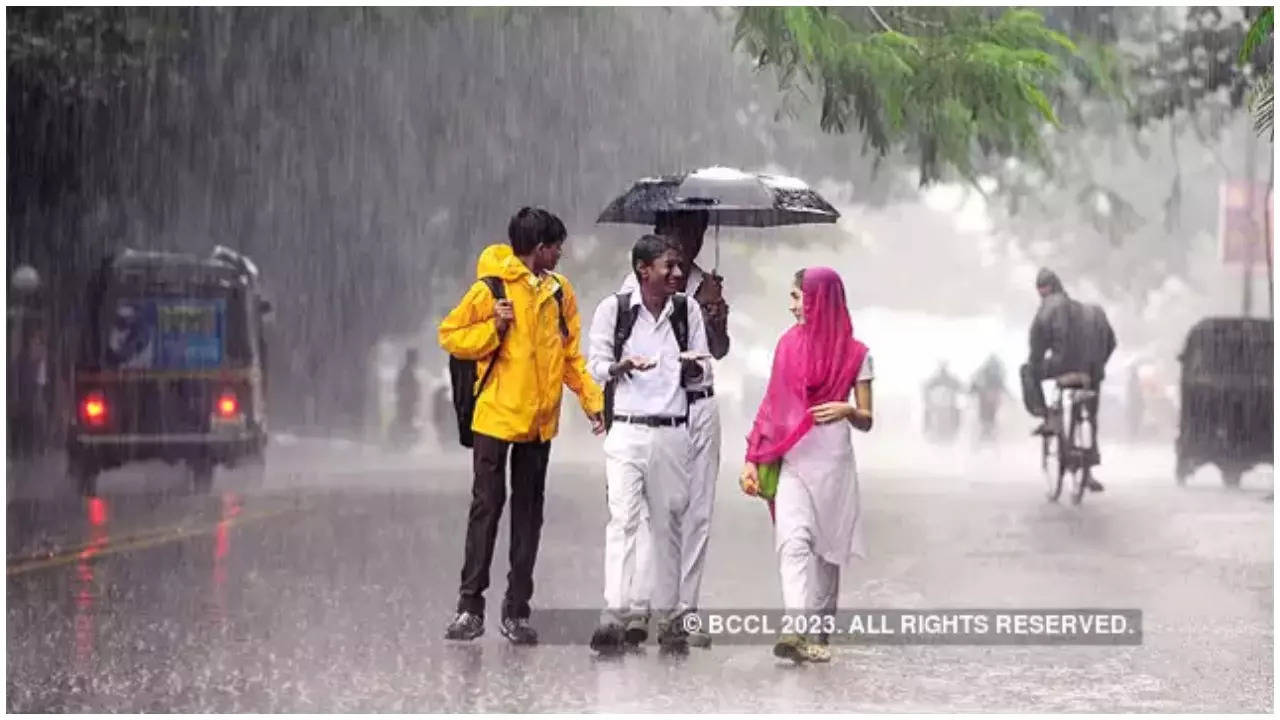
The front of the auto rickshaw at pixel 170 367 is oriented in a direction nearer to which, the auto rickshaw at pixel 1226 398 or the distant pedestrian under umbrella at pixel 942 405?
the distant pedestrian under umbrella

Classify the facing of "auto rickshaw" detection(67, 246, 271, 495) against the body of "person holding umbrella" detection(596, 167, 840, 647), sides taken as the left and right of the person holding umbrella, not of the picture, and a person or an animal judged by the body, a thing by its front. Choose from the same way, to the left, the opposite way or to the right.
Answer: the opposite way

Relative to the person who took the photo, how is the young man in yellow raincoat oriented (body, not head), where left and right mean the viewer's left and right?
facing the viewer and to the right of the viewer

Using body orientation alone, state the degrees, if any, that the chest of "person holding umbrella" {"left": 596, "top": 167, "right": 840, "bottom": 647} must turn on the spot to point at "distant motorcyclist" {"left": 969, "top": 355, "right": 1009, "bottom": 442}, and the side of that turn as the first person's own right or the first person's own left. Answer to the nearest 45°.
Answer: approximately 180°

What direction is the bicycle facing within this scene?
away from the camera

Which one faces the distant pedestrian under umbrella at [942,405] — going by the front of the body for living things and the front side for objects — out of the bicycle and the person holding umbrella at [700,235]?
the bicycle

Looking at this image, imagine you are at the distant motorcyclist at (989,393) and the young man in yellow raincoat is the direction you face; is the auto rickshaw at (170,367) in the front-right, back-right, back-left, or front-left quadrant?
front-right

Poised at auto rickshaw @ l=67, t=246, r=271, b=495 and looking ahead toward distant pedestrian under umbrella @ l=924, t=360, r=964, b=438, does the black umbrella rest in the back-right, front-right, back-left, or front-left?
back-right

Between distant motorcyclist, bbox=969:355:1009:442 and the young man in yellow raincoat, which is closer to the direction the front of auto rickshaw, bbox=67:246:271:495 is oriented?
the distant motorcyclist

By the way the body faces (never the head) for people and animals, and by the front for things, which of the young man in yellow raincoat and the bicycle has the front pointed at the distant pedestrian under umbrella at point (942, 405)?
the bicycle

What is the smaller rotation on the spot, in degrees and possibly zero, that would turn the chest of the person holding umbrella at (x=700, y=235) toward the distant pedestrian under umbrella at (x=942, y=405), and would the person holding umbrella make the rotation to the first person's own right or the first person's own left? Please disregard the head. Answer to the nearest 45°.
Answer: approximately 180°

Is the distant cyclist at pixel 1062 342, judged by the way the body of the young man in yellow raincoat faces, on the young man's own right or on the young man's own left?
on the young man's own left

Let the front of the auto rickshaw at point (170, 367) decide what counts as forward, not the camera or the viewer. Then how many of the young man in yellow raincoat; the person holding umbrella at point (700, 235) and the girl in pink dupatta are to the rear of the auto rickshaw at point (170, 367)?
3

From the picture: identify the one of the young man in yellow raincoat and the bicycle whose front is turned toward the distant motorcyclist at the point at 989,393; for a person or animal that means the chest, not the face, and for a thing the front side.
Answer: the bicycle

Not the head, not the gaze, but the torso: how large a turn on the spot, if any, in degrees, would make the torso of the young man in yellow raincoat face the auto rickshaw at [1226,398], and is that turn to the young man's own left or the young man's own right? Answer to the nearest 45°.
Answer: approximately 90° to the young man's own left

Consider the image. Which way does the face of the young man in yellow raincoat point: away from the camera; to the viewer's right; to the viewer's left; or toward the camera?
to the viewer's right

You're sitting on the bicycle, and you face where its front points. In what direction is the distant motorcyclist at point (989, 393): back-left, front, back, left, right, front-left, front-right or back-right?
front
